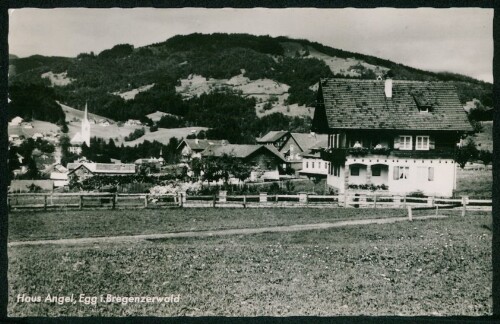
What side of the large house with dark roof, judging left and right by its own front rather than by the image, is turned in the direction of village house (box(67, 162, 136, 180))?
back

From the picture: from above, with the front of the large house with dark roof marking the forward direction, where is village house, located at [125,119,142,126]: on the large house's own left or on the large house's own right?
on the large house's own right

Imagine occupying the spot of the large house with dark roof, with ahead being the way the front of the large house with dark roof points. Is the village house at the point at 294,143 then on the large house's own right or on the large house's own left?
on the large house's own right

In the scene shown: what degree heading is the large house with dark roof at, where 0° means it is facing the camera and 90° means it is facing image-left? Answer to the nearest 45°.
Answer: approximately 0°

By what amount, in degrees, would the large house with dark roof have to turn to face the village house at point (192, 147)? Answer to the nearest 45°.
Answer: approximately 90° to its right
